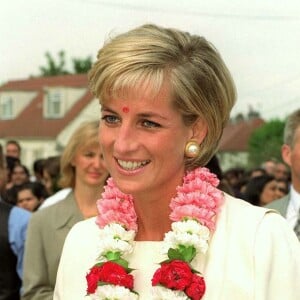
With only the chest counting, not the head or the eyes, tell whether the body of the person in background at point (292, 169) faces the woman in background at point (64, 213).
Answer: no

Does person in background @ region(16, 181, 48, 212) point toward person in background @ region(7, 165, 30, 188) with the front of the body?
no

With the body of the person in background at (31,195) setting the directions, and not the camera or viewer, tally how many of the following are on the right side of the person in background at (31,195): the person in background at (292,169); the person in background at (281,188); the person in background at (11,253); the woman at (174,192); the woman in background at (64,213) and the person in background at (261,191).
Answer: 0

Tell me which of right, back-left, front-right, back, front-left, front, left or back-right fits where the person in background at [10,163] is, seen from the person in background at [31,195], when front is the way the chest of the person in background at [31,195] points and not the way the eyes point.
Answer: back-right

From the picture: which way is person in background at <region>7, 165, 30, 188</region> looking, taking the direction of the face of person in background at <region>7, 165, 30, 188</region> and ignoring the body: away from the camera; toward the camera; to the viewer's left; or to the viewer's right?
toward the camera

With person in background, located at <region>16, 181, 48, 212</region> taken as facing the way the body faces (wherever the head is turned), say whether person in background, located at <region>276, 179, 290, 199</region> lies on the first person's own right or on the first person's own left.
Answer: on the first person's own left

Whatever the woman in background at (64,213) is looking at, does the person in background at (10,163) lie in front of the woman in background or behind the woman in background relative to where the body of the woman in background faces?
behind

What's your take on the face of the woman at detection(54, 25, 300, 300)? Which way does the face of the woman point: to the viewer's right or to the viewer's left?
to the viewer's left

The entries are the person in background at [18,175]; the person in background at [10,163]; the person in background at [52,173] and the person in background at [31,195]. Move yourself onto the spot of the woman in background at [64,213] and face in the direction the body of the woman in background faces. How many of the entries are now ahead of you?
0

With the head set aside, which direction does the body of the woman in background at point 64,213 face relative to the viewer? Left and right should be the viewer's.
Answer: facing the viewer and to the right of the viewer
